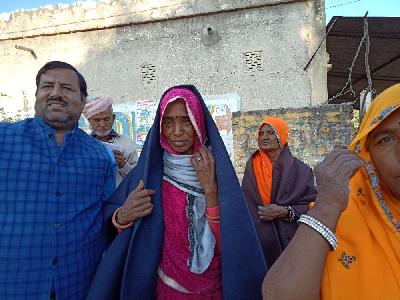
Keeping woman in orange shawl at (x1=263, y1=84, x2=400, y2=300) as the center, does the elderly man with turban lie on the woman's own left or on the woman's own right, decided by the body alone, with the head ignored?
on the woman's own right

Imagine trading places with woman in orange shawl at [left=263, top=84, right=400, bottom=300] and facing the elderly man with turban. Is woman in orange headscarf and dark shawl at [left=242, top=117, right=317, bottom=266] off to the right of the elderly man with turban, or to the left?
right

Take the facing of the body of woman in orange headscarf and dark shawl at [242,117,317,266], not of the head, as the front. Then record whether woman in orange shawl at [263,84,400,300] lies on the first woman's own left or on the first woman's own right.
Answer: on the first woman's own left
